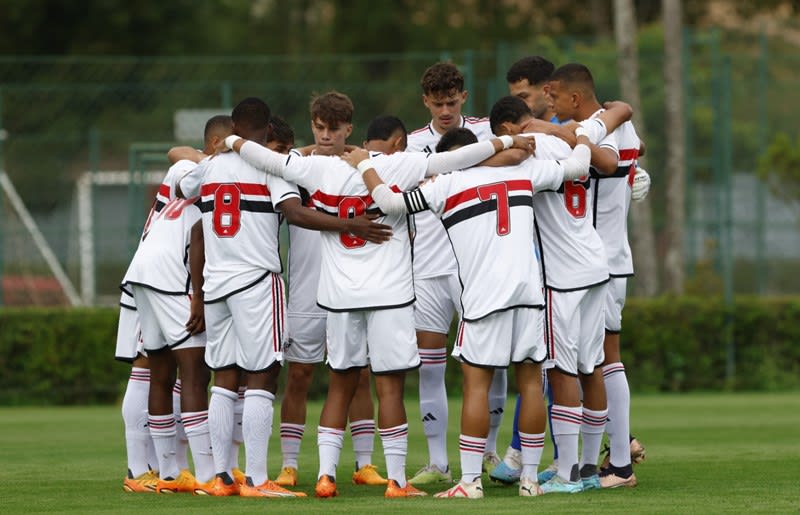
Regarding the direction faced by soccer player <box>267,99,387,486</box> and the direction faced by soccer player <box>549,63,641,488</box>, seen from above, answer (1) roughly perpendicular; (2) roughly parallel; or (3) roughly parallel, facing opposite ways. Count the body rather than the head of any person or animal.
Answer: roughly perpendicular

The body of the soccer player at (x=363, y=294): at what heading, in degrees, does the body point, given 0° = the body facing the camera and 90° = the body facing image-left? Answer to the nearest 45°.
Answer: approximately 180°

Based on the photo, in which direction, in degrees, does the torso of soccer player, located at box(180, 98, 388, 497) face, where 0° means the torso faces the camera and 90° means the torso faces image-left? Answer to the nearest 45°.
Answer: approximately 225°

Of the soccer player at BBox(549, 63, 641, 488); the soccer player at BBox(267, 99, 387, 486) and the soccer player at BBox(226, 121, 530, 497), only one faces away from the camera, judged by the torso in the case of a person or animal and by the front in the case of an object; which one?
the soccer player at BBox(226, 121, 530, 497)

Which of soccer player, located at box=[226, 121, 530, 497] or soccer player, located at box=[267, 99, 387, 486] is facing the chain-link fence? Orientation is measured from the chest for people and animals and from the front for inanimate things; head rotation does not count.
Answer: soccer player, located at box=[226, 121, 530, 497]

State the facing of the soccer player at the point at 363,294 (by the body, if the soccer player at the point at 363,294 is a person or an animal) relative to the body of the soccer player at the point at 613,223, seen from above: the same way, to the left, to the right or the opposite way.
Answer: to the right

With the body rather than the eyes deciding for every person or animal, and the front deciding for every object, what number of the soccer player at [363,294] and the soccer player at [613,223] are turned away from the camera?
1

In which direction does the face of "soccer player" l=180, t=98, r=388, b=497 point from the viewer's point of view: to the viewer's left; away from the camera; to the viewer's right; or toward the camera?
away from the camera

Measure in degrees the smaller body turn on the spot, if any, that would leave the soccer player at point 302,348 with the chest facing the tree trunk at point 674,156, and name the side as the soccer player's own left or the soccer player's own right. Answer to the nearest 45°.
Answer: approximately 135° to the soccer player's own left

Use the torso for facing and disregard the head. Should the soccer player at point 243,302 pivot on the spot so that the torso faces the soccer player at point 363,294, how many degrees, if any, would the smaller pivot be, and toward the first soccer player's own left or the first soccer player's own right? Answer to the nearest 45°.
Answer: approximately 45° to the first soccer player's own right

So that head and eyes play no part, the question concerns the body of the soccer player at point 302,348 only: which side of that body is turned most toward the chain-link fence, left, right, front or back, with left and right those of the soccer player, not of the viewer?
back

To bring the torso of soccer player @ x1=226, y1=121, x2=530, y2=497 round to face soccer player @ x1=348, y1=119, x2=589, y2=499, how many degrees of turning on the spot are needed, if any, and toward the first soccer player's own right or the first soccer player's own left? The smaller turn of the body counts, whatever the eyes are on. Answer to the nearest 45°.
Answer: approximately 90° to the first soccer player's own right
